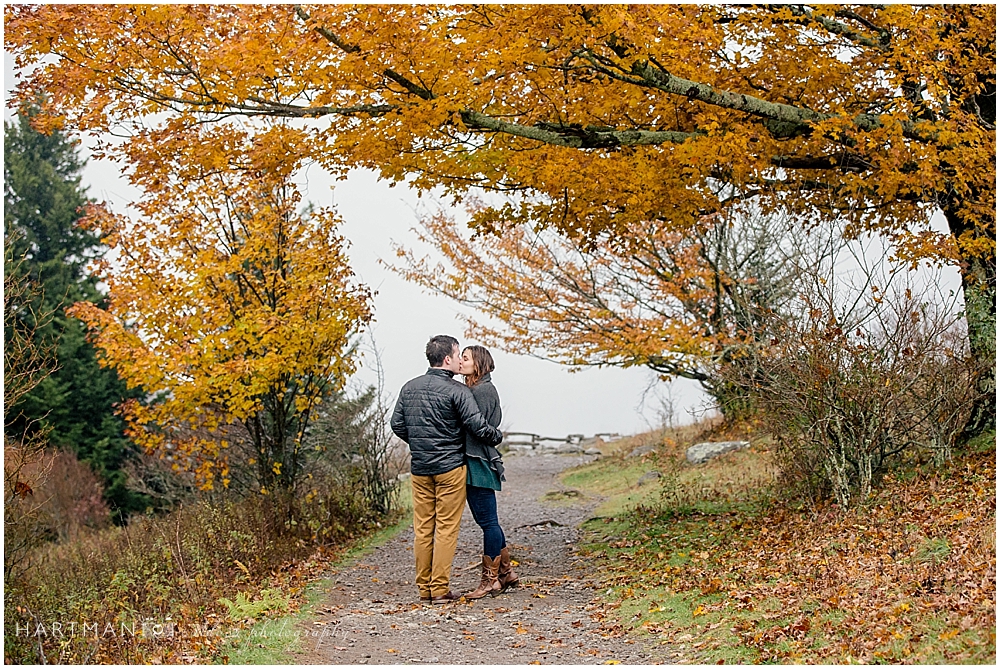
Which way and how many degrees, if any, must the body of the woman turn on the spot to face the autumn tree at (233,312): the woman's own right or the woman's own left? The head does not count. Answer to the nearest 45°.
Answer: approximately 45° to the woman's own right

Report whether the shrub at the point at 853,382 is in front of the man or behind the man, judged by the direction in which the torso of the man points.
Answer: in front

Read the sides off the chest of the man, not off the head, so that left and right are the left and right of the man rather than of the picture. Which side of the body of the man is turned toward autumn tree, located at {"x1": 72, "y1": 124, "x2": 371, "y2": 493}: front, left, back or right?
left

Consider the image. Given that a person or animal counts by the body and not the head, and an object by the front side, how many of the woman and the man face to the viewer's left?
1

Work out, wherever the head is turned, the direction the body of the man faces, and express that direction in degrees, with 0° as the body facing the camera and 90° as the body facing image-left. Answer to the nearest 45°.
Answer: approximately 225°

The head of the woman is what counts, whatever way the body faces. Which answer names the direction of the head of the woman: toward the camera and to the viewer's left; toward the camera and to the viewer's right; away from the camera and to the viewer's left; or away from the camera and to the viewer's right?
toward the camera and to the viewer's left

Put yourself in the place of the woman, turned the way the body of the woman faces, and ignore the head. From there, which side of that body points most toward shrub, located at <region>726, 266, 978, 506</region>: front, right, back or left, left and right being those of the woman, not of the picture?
back

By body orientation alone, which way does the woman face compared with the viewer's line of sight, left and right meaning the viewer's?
facing to the left of the viewer

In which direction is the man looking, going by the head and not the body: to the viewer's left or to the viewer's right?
to the viewer's right

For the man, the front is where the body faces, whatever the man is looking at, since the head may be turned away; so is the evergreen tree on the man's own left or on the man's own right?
on the man's own left
